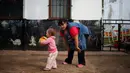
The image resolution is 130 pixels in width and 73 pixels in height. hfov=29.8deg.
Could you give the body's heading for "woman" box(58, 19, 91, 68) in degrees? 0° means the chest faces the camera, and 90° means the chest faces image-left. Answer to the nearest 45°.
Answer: approximately 45°
